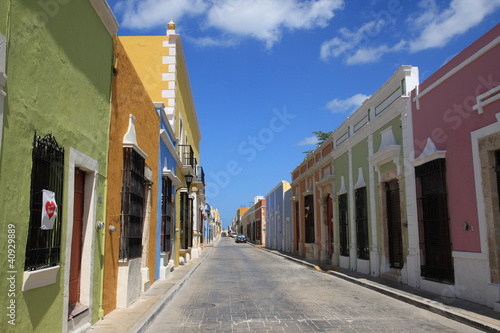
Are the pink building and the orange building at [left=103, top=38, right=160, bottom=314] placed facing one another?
yes

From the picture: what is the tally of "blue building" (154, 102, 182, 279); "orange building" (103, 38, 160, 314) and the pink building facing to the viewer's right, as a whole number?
2

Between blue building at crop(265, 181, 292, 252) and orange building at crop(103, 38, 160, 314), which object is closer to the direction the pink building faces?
the orange building

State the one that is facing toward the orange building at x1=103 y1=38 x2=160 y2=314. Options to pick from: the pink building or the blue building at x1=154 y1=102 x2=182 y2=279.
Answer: the pink building

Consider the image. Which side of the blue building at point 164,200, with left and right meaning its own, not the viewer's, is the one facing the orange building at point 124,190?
right

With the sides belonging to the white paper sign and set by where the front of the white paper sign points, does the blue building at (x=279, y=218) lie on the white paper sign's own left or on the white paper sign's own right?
on the white paper sign's own left

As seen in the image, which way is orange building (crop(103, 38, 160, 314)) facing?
to the viewer's right

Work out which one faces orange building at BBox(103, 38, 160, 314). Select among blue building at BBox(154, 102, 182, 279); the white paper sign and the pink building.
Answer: the pink building

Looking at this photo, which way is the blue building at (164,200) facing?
to the viewer's right

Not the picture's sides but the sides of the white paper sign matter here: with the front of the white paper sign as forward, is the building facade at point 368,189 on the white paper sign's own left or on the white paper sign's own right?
on the white paper sign's own left

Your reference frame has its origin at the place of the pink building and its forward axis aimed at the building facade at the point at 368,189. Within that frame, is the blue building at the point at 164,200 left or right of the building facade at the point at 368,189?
left

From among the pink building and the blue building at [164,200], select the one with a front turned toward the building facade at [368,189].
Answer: the blue building
